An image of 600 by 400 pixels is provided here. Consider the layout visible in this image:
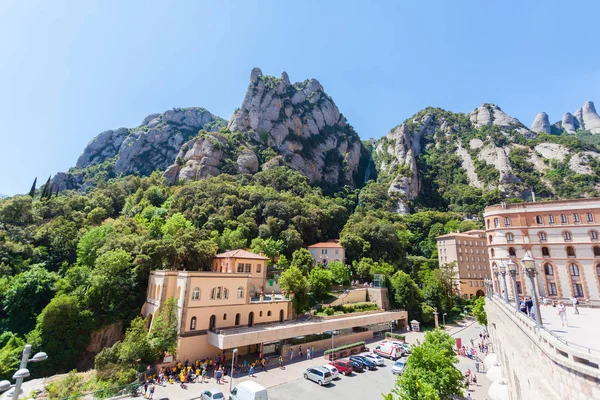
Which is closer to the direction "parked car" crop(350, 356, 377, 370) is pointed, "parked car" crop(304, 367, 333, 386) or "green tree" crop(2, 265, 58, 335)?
the parked car

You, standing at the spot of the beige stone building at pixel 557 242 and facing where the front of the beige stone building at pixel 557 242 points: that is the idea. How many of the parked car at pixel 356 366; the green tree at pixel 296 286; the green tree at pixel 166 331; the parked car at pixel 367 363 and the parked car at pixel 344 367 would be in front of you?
5

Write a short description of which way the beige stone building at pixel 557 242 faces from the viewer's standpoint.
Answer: facing the viewer and to the left of the viewer

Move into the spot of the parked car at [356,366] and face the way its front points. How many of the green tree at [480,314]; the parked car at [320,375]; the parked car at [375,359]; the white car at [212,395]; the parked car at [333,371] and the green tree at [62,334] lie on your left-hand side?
2

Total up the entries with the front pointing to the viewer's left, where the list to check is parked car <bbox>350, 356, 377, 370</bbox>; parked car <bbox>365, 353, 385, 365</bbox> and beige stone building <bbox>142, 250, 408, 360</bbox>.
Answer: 0

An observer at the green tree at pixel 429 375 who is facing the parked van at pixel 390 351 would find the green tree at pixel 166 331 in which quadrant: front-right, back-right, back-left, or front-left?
front-left

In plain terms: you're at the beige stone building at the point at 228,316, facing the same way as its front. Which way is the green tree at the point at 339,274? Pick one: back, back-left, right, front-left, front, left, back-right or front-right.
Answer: left

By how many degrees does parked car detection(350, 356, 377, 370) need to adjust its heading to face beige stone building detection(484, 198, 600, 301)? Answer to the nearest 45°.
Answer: approximately 45° to its left

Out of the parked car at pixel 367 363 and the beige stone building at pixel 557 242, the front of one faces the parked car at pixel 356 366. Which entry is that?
the beige stone building

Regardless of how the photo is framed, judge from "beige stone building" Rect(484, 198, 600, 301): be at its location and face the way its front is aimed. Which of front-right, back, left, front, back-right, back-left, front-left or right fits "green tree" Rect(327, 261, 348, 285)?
front-right
